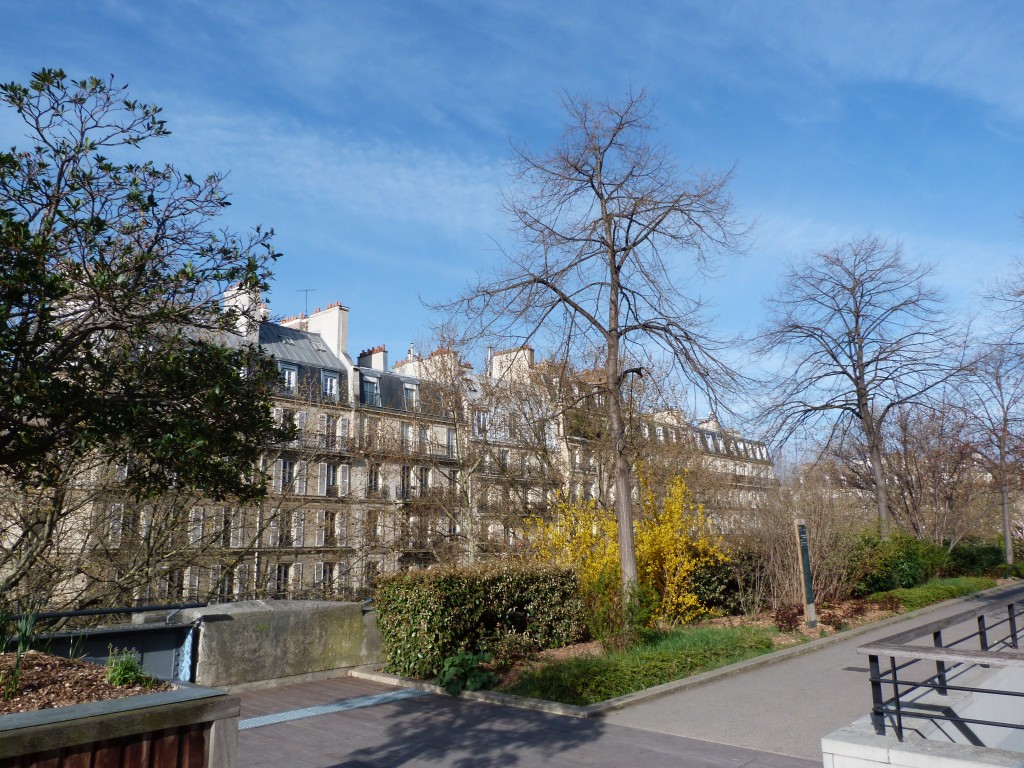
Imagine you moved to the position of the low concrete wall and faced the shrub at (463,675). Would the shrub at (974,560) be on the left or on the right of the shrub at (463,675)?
left

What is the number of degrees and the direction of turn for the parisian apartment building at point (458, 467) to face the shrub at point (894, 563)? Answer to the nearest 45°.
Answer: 0° — it already faces it

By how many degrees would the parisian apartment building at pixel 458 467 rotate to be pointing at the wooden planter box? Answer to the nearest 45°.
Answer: approximately 45° to its right

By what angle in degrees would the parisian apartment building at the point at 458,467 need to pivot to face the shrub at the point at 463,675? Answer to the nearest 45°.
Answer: approximately 45° to its right

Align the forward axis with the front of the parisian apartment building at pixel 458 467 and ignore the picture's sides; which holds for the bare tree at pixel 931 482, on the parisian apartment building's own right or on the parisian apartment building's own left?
on the parisian apartment building's own left

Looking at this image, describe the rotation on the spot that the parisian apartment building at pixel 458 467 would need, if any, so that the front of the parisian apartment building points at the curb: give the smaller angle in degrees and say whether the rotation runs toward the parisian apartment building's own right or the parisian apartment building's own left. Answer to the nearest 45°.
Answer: approximately 45° to the parisian apartment building's own right

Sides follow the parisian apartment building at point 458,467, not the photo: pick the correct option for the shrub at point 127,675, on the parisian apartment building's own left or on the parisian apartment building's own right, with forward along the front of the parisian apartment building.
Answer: on the parisian apartment building's own right

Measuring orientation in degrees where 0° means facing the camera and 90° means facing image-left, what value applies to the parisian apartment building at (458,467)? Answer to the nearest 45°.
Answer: approximately 315°

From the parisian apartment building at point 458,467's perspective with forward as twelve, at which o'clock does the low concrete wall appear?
The low concrete wall is roughly at 2 o'clock from the parisian apartment building.
